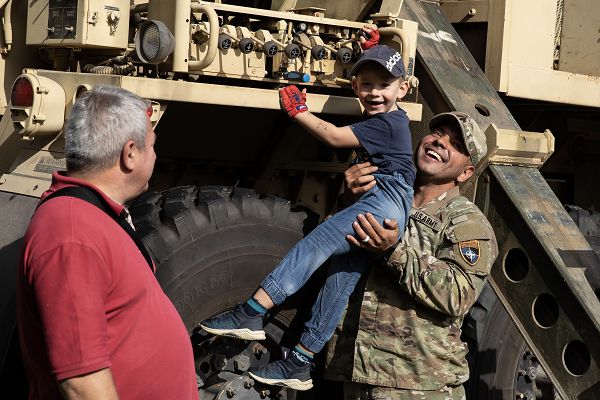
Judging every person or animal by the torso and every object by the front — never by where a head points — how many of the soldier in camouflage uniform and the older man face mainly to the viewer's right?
1

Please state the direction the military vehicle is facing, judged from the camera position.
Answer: facing away from the viewer and to the right of the viewer

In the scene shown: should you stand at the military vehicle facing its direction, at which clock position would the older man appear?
The older man is roughly at 5 o'clock from the military vehicle.

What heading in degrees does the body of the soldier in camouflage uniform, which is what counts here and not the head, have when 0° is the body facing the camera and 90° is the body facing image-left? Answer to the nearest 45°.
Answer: approximately 45°

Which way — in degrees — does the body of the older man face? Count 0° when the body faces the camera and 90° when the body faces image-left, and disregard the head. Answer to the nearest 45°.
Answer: approximately 270°

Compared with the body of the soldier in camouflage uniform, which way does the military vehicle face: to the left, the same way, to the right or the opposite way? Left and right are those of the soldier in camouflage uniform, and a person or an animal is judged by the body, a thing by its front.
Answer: the opposite way

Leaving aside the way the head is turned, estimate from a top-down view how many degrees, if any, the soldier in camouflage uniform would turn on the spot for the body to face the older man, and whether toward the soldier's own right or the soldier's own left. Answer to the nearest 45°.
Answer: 0° — they already face them

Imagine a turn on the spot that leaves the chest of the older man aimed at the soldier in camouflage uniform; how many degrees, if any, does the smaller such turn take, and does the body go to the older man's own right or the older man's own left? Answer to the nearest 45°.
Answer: approximately 45° to the older man's own left
